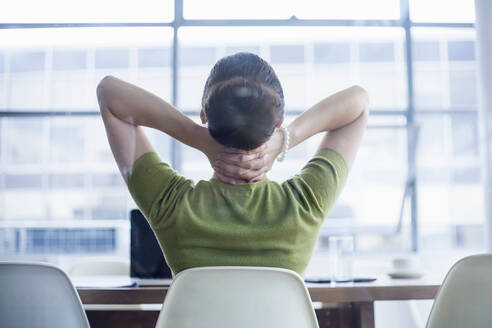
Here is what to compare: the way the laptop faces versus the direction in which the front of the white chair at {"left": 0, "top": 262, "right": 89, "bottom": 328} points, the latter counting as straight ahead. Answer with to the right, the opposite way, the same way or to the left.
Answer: the opposite way

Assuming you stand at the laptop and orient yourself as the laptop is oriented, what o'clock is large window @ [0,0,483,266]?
The large window is roughly at 7 o'clock from the laptop.

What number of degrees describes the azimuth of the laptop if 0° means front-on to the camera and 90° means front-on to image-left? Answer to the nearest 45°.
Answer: approximately 0°

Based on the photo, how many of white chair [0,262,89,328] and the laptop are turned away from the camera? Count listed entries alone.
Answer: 1

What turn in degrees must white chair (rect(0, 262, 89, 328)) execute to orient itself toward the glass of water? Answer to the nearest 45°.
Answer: approximately 90° to its right

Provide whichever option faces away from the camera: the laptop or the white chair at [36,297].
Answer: the white chair

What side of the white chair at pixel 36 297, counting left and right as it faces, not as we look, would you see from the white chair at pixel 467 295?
right

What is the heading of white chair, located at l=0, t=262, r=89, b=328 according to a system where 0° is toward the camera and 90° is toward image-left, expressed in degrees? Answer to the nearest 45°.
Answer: approximately 180°
